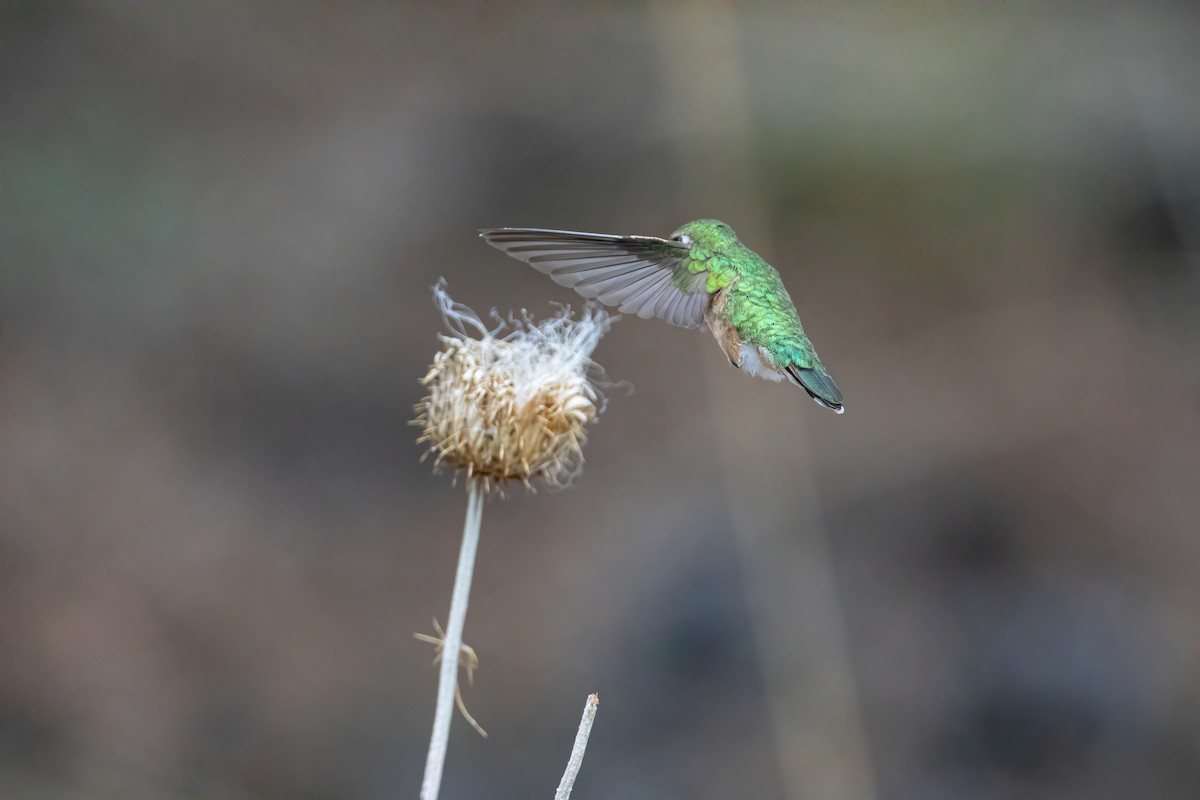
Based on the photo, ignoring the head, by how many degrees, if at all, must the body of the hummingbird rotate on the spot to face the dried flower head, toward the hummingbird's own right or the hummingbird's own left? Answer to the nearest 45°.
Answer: approximately 90° to the hummingbird's own left

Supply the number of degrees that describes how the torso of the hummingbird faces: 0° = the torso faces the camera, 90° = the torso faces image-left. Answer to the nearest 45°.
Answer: approximately 135°
